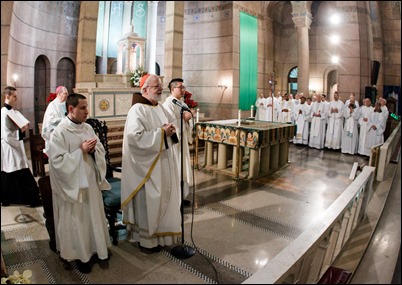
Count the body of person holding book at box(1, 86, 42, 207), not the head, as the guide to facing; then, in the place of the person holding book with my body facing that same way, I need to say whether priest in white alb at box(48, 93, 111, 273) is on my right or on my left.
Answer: on my right

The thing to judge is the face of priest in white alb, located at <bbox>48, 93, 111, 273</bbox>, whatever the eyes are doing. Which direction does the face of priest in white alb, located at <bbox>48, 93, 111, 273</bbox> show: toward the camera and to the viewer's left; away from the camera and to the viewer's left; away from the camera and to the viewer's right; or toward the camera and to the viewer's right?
toward the camera and to the viewer's right

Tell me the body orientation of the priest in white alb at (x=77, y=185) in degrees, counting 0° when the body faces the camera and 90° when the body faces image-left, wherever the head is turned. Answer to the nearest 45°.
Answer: approximately 315°

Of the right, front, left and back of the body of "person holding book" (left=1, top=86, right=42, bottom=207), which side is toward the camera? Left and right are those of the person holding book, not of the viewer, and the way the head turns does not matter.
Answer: right

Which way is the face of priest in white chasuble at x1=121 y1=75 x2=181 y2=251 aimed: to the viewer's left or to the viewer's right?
to the viewer's right

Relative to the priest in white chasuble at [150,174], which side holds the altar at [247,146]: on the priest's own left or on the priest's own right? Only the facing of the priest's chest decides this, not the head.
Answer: on the priest's own left

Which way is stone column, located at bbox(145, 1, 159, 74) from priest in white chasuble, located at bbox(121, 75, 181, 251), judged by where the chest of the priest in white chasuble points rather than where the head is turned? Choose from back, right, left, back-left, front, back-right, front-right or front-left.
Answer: back-left

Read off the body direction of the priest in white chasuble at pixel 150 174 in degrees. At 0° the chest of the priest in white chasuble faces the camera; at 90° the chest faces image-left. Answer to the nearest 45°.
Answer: approximately 315°

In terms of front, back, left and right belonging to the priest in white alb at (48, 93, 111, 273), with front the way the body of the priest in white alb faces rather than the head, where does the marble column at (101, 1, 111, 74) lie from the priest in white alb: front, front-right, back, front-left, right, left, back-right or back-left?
back-left

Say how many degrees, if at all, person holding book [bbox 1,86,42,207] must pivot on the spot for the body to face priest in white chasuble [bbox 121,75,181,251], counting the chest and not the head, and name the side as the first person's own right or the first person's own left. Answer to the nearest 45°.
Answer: approximately 45° to the first person's own right
